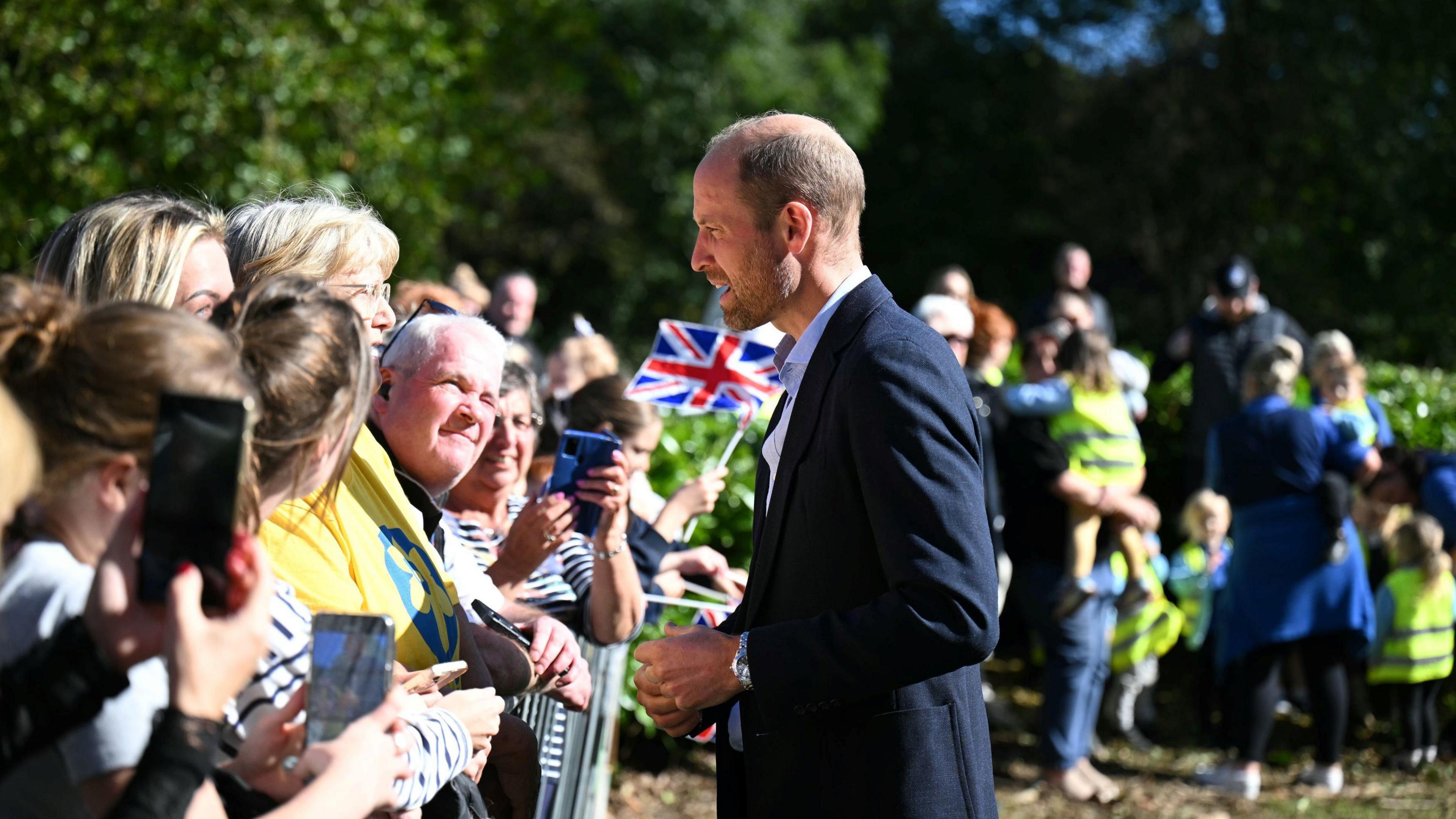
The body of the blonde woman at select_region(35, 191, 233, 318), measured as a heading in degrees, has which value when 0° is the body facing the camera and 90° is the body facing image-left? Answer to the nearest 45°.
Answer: approximately 270°

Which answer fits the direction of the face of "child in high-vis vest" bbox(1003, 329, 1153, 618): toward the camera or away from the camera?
away from the camera

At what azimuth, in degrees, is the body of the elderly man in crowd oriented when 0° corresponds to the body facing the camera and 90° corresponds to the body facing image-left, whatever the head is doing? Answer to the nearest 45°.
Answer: approximately 315°

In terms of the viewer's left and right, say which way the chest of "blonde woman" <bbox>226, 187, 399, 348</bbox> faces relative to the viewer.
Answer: facing to the right of the viewer

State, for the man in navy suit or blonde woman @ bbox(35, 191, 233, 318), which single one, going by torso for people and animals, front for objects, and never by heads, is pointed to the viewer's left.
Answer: the man in navy suit

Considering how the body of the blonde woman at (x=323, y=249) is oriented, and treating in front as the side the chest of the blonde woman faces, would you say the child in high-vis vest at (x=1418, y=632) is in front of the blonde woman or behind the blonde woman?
in front

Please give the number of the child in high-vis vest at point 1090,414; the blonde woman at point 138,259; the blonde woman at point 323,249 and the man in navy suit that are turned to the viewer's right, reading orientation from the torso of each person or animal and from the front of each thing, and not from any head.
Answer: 2

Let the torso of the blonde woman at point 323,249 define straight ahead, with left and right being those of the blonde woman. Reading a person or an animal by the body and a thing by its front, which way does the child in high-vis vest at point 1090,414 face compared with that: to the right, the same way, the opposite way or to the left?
to the left

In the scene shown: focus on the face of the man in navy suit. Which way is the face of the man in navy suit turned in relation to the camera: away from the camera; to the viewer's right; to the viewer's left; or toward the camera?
to the viewer's left

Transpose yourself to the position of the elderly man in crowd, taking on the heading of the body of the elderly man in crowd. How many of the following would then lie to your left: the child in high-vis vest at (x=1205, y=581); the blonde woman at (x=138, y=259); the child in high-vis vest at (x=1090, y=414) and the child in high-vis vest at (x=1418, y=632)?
3

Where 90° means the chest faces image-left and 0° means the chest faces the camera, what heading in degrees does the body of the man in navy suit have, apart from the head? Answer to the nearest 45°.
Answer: approximately 90°

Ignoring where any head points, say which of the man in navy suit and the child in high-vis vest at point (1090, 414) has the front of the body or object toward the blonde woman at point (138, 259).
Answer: the man in navy suit
